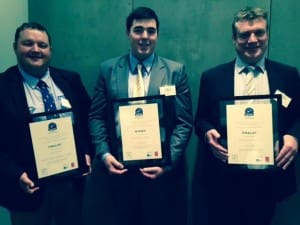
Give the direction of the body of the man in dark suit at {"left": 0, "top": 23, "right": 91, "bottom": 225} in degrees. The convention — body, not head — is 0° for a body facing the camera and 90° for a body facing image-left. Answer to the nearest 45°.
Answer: approximately 0°

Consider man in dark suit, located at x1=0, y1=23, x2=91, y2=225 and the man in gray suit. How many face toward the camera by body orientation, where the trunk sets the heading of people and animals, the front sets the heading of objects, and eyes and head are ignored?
2

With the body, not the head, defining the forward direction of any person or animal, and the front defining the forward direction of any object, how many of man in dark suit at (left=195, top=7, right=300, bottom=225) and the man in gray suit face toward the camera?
2

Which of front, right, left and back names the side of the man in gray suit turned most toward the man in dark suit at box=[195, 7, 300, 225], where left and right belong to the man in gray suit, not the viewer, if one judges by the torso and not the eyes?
left

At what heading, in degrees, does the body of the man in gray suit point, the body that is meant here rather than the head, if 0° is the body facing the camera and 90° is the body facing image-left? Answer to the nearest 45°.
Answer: approximately 0°

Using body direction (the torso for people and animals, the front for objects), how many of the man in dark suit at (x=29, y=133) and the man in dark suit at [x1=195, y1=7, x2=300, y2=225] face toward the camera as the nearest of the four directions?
2

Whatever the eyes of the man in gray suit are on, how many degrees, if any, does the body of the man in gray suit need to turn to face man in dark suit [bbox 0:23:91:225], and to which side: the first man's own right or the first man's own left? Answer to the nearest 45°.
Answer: approximately 90° to the first man's own right

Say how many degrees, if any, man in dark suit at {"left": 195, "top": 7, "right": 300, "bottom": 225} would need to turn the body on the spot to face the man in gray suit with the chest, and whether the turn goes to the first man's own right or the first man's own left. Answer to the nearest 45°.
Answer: approximately 90° to the first man's own right
